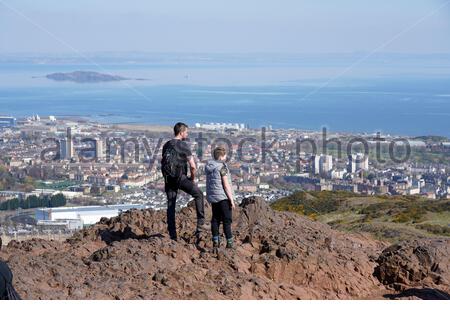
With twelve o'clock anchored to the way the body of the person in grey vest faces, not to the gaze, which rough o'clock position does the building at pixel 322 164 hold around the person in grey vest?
The building is roughly at 11 o'clock from the person in grey vest.

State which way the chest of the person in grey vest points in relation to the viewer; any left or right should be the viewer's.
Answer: facing away from the viewer and to the right of the viewer

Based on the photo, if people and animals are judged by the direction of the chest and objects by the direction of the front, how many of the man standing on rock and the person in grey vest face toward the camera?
0

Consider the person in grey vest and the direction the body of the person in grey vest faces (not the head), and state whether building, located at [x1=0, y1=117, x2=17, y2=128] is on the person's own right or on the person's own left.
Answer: on the person's own left

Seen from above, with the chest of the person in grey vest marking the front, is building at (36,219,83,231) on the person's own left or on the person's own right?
on the person's own left

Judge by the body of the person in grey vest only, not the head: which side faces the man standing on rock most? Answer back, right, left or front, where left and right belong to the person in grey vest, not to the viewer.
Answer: left

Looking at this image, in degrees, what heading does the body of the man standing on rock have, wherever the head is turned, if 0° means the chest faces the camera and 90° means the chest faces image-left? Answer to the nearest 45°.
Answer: approximately 225°

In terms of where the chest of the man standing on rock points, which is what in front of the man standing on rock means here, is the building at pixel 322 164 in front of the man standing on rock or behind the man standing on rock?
in front
